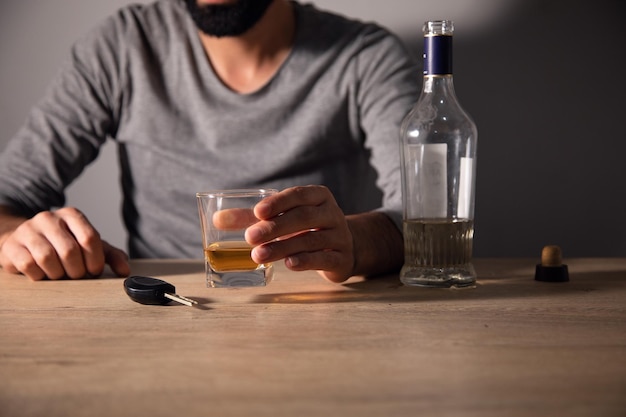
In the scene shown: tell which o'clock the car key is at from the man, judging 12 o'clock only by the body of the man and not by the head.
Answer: The car key is roughly at 12 o'clock from the man.

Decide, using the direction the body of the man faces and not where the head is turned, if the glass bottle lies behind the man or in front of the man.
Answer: in front

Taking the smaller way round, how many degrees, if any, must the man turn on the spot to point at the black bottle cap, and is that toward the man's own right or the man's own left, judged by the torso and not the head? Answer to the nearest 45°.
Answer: approximately 45° to the man's own left

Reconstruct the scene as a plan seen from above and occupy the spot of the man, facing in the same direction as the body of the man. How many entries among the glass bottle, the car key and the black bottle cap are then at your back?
0

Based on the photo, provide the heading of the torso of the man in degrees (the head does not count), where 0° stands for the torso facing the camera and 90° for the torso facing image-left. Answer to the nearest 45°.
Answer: approximately 0°

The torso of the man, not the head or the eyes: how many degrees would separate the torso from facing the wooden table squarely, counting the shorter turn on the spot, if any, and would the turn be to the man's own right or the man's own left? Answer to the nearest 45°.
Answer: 0° — they already face it
